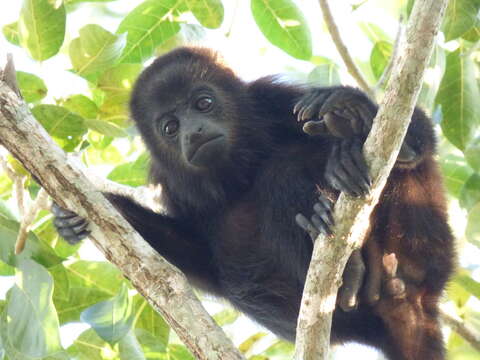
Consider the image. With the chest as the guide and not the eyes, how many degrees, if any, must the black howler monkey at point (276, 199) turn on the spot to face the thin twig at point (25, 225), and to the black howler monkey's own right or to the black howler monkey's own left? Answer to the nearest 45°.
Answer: approximately 90° to the black howler monkey's own right

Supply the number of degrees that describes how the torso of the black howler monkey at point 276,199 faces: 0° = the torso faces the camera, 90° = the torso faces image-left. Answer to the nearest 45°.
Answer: approximately 0°

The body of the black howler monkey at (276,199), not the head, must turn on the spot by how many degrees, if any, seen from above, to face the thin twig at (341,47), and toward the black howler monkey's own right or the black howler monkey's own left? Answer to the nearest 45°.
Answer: approximately 135° to the black howler monkey's own left
